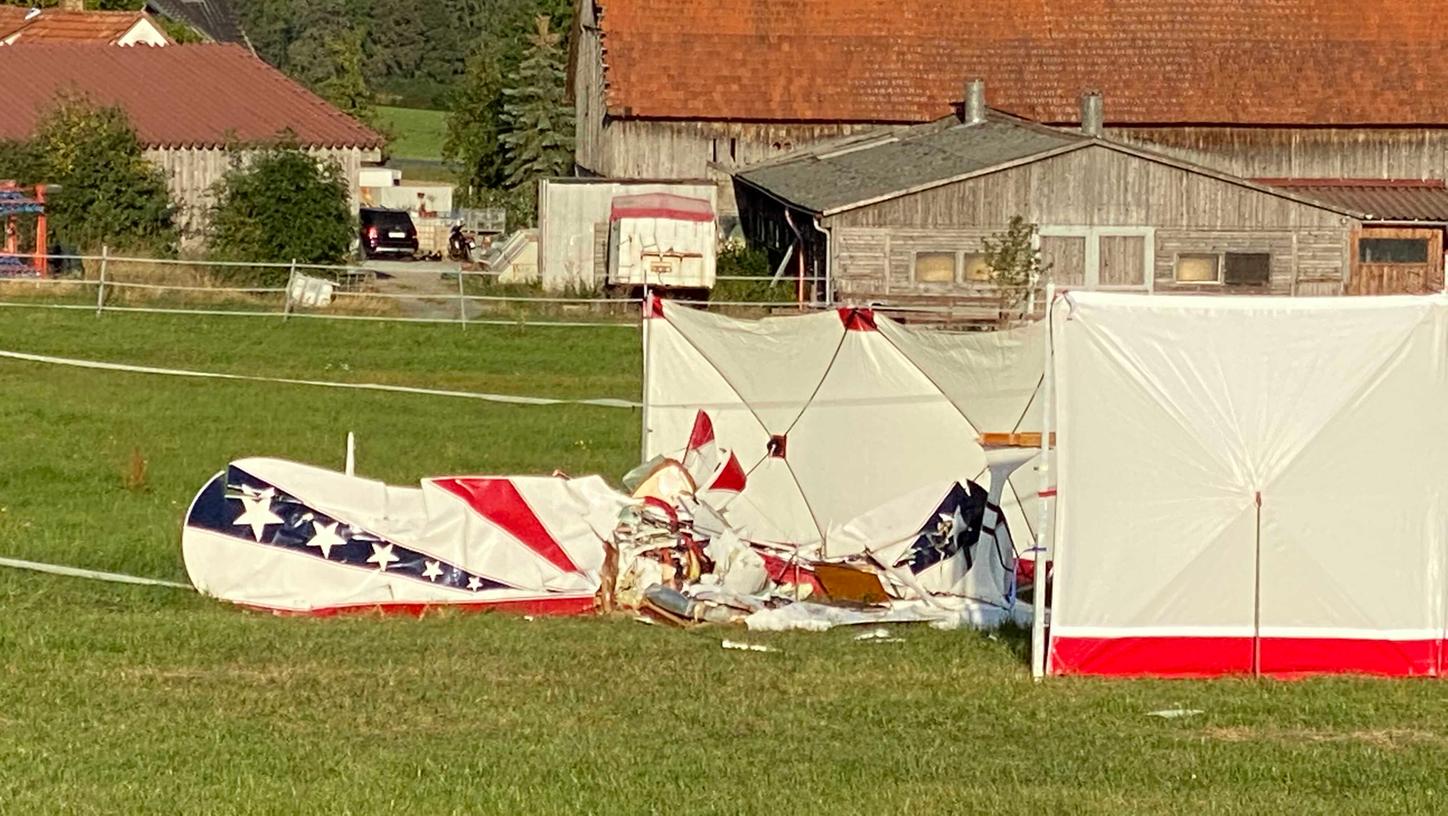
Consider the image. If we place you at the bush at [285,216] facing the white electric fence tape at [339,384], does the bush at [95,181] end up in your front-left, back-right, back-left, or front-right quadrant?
back-right

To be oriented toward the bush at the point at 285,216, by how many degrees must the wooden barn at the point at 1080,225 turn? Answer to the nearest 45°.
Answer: approximately 90° to its right

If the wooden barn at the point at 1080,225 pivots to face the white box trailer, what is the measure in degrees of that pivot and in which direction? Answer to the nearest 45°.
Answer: approximately 90° to its right

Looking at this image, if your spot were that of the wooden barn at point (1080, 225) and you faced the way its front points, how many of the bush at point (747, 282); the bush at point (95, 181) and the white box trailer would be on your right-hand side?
3

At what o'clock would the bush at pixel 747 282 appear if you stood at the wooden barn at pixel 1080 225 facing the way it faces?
The bush is roughly at 3 o'clock from the wooden barn.

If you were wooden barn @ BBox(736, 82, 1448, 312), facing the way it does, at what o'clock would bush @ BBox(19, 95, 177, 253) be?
The bush is roughly at 3 o'clock from the wooden barn.

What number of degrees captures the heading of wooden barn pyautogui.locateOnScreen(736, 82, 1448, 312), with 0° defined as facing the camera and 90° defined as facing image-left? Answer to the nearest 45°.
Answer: approximately 0°

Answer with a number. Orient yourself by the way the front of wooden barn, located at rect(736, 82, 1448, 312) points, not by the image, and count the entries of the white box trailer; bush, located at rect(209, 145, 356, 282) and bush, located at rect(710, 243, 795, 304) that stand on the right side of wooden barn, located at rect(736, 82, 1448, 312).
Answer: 3

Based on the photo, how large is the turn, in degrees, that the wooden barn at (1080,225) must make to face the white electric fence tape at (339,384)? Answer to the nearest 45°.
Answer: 0° — it already faces it
